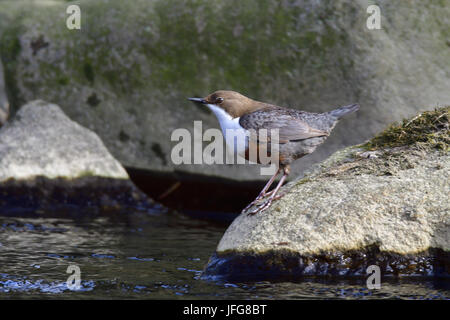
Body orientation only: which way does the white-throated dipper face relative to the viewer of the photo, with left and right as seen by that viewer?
facing to the left of the viewer

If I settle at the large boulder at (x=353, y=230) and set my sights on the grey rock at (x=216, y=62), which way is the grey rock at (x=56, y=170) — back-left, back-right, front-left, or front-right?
front-left

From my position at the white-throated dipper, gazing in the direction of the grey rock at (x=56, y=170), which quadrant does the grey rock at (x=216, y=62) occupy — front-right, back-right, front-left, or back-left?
front-right

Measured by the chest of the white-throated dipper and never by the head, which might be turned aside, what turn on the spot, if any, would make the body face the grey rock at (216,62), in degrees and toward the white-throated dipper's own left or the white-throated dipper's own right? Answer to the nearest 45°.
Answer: approximately 90° to the white-throated dipper's own right

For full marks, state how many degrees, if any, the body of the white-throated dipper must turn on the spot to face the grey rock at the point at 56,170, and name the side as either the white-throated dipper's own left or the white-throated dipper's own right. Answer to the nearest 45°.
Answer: approximately 45° to the white-throated dipper's own right
